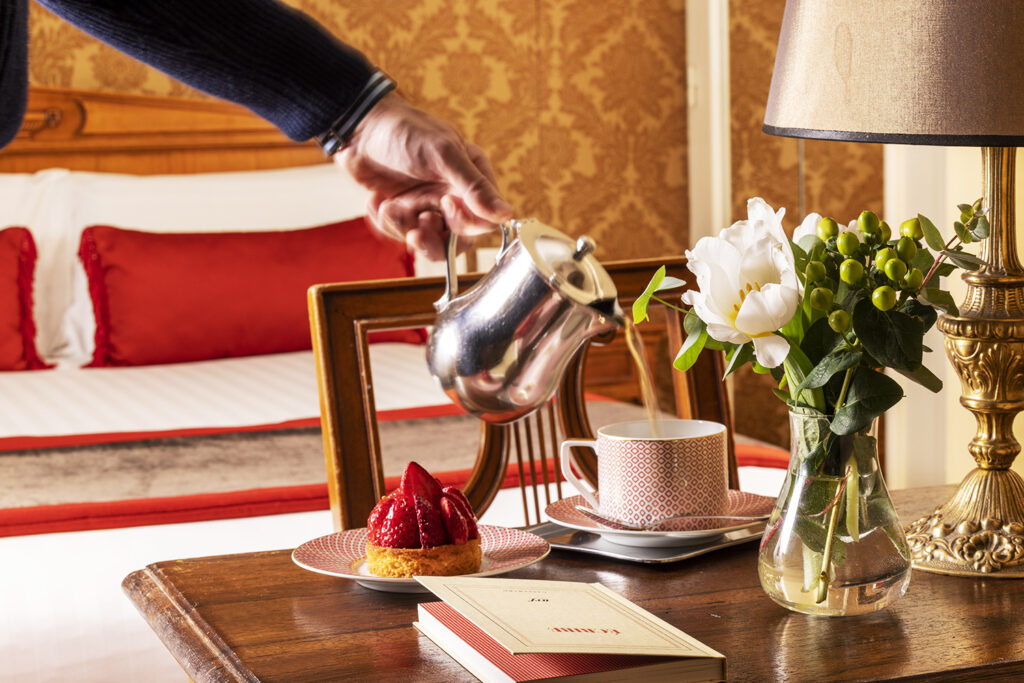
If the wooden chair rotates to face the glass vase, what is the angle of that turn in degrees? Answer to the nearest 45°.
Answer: approximately 45° to its left

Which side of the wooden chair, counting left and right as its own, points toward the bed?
back

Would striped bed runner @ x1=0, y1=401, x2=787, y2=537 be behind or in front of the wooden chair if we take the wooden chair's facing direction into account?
behind

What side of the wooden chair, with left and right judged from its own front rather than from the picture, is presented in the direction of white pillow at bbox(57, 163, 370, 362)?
back

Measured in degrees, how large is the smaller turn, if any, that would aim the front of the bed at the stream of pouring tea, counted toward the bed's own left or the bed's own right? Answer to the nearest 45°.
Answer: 0° — it already faces it

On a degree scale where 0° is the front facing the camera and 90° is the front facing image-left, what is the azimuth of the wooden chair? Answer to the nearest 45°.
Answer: approximately 0°
